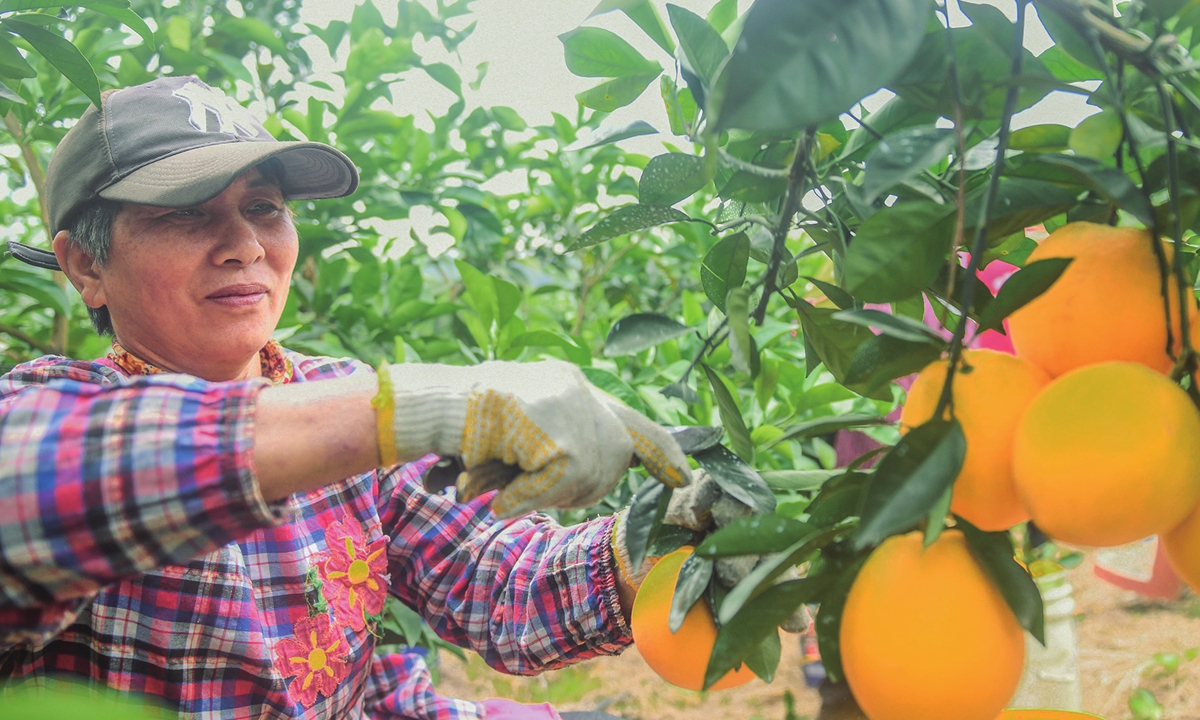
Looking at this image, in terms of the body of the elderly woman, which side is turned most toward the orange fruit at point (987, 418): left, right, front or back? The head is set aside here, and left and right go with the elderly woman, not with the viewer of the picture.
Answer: front

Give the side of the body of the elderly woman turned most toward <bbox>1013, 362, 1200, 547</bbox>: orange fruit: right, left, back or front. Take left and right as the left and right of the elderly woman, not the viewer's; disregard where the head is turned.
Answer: front

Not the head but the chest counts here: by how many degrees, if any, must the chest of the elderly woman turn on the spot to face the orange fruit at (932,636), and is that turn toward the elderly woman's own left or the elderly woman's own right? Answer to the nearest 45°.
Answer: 0° — they already face it

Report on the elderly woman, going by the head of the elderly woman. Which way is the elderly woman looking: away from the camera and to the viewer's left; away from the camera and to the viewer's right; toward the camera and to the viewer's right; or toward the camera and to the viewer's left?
toward the camera and to the viewer's right
